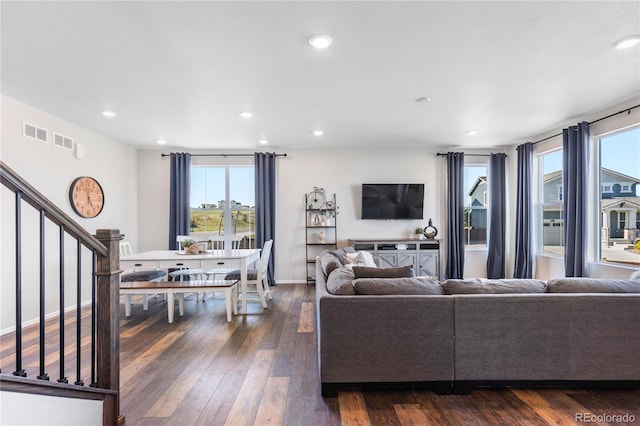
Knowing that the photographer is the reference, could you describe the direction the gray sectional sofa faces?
facing away from the viewer

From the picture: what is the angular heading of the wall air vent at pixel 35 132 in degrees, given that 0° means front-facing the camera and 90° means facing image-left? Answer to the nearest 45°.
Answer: approximately 315°

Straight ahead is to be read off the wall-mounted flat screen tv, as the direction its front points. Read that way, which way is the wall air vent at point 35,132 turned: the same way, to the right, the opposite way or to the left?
to the left

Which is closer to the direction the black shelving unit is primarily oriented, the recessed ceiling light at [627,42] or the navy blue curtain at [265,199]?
the recessed ceiling light

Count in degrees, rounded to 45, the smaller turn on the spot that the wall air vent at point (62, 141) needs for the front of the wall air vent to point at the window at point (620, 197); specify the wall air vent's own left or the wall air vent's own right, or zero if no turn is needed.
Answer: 0° — it already faces it

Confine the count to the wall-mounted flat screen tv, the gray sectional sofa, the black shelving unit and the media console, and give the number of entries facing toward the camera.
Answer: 3

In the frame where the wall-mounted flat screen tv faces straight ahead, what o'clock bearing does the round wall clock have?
The round wall clock is roughly at 2 o'clock from the wall-mounted flat screen tv.

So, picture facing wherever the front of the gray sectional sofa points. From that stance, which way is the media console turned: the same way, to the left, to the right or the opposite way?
the opposite way

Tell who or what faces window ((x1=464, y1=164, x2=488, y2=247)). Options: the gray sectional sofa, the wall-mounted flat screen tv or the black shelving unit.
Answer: the gray sectional sofa

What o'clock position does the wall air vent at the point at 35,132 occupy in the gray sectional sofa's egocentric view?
The wall air vent is roughly at 9 o'clock from the gray sectional sofa.
